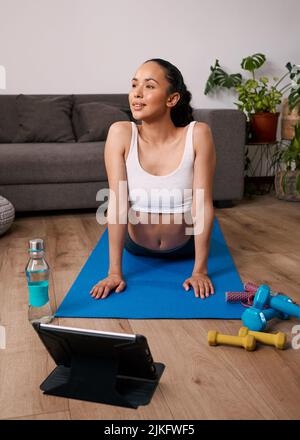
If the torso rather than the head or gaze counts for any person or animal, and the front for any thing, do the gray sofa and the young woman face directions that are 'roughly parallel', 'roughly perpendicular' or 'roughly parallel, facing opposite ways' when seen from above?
roughly parallel

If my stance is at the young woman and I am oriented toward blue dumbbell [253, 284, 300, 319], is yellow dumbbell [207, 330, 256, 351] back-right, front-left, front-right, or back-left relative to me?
front-right

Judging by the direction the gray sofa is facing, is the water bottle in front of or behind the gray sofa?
in front

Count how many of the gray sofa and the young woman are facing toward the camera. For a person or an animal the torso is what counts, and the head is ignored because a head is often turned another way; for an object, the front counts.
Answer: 2

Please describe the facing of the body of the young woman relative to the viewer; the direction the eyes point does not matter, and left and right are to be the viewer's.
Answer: facing the viewer

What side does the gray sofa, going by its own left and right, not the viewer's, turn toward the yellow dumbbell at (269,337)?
front
